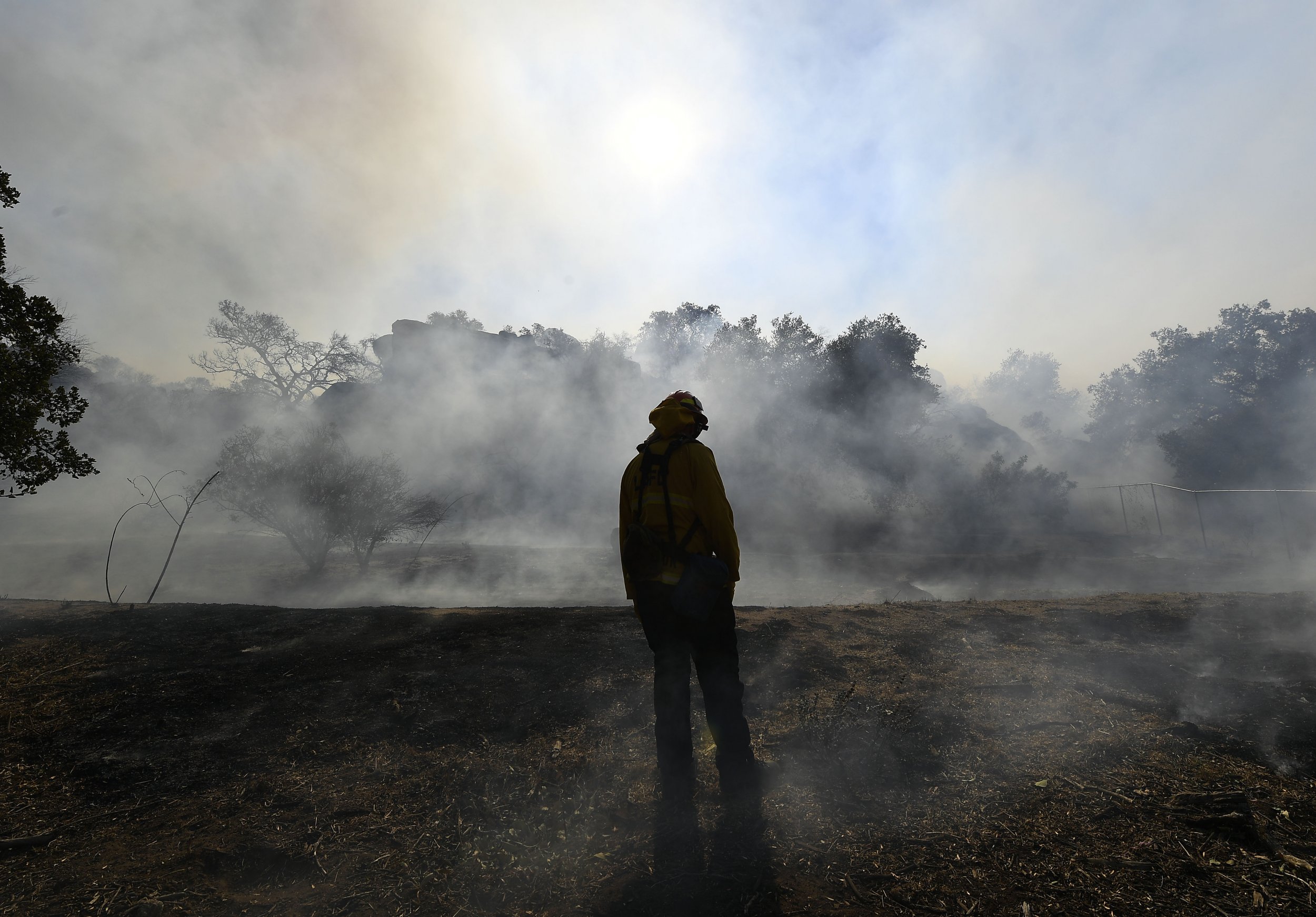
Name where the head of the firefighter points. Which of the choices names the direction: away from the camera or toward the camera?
away from the camera

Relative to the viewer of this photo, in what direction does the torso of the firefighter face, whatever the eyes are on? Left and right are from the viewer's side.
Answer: facing away from the viewer and to the right of the viewer

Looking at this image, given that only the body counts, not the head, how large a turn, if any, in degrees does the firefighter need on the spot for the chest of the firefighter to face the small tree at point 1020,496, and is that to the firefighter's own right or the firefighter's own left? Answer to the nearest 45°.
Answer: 0° — they already face it

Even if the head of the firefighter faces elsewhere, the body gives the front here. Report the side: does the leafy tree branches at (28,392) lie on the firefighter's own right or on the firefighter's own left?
on the firefighter's own left

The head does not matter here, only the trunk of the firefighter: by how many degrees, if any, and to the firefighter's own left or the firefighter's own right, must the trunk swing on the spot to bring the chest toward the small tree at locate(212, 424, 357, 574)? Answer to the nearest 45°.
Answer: approximately 90° to the firefighter's own left

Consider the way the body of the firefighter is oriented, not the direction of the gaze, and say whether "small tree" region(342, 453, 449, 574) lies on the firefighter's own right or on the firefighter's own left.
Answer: on the firefighter's own left
